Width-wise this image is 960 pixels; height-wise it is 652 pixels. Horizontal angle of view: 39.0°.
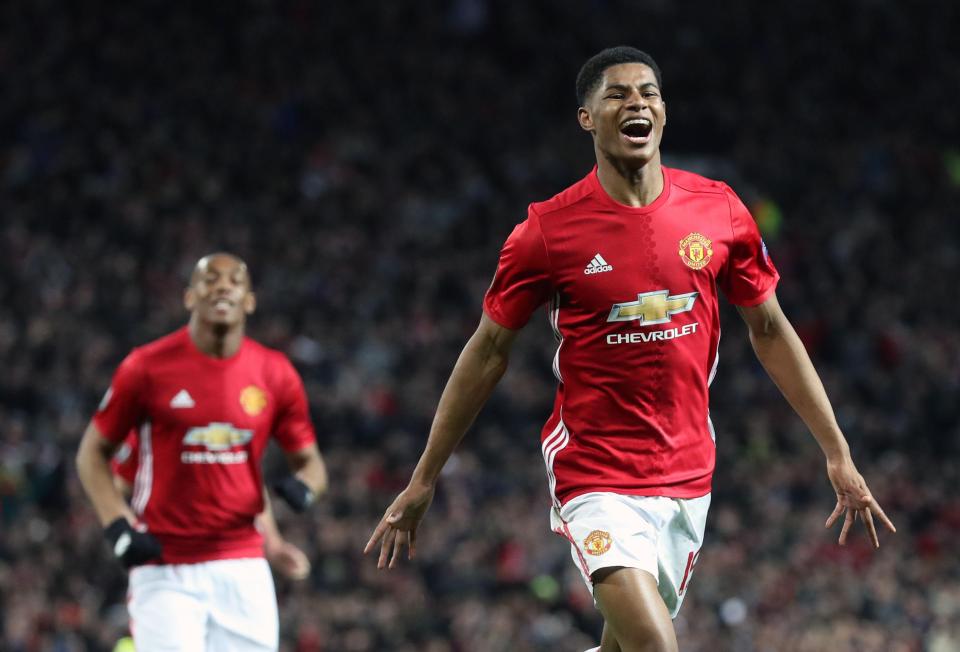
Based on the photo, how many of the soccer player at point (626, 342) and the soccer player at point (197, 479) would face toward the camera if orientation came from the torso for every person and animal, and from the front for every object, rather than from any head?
2

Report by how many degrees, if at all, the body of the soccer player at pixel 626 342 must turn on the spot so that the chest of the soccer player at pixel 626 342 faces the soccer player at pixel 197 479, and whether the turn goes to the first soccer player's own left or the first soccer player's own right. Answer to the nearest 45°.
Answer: approximately 135° to the first soccer player's own right

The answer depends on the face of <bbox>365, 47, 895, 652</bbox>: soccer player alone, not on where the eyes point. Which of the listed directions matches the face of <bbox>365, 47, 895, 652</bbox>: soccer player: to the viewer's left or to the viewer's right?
to the viewer's right

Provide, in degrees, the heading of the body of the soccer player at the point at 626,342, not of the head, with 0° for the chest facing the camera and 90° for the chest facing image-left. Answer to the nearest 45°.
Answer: approximately 0°

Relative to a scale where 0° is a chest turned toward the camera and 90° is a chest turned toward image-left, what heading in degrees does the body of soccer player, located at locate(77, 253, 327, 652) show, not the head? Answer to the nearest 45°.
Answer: approximately 0°

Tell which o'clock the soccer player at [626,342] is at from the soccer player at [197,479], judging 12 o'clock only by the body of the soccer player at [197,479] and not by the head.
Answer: the soccer player at [626,342] is roughly at 11 o'clock from the soccer player at [197,479].
